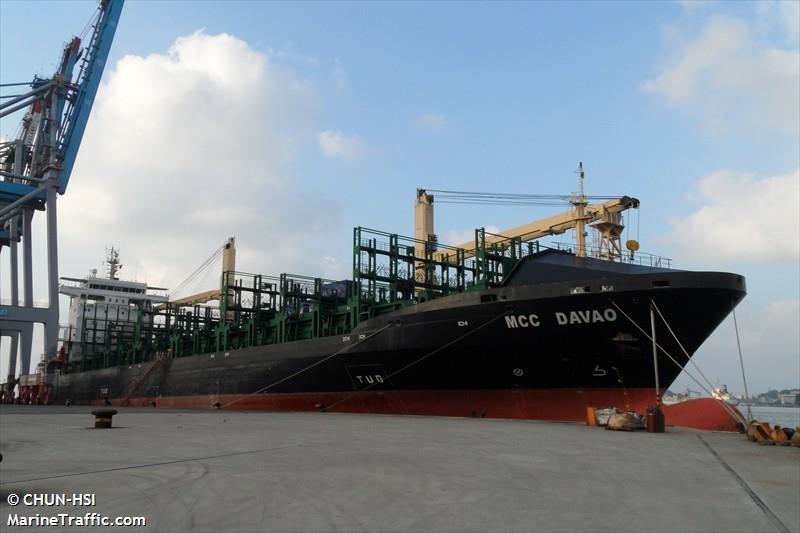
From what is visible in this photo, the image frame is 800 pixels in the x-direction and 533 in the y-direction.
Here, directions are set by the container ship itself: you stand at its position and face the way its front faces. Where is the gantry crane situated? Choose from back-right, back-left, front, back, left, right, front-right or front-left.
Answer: back

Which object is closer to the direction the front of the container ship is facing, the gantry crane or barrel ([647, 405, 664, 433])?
the barrel

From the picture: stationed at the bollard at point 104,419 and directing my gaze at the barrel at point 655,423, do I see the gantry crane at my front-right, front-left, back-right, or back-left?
back-left

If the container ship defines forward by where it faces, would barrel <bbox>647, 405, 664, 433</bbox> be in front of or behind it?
in front
